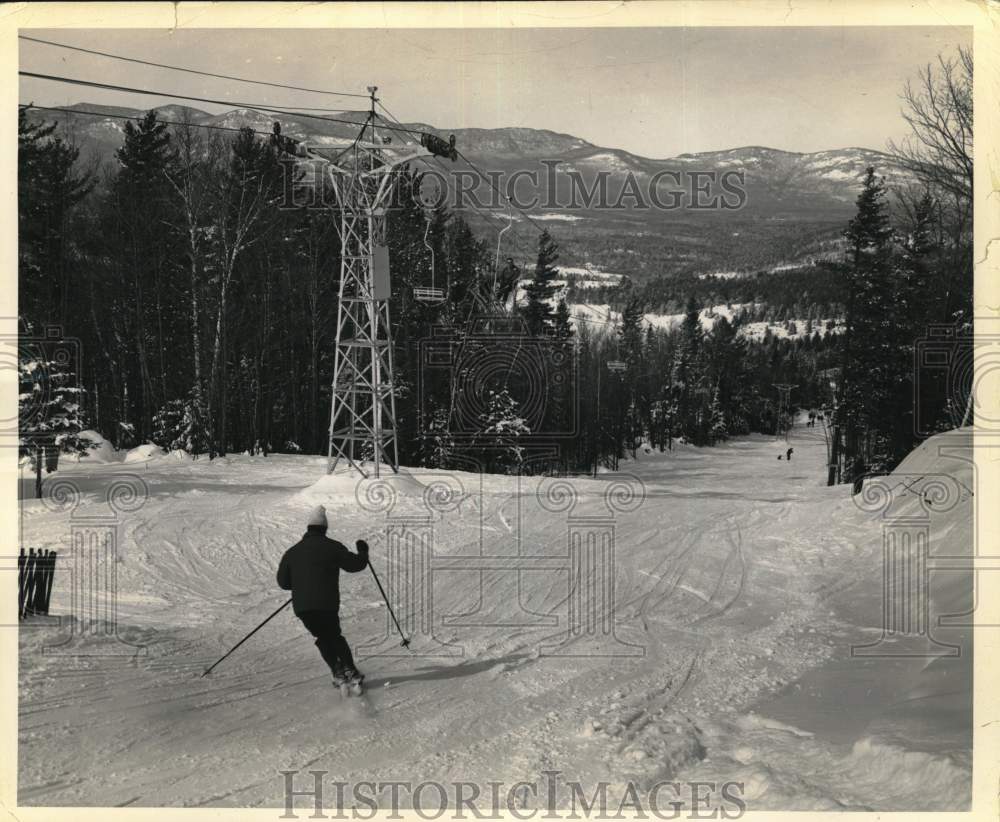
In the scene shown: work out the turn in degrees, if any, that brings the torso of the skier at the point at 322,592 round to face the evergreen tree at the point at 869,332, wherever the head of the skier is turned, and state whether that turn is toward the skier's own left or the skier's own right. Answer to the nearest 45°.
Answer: approximately 45° to the skier's own right

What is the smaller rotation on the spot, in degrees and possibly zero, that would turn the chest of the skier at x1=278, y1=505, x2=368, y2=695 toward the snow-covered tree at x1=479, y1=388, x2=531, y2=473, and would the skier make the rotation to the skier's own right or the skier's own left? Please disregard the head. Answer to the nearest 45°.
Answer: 0° — they already face it

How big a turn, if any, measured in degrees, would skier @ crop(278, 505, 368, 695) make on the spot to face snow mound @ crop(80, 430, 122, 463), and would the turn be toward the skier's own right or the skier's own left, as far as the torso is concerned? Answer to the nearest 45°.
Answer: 0° — they already face it

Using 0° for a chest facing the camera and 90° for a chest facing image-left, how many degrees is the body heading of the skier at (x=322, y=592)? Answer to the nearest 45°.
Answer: approximately 180°

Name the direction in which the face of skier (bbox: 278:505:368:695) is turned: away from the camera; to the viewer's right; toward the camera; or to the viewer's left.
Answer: away from the camera

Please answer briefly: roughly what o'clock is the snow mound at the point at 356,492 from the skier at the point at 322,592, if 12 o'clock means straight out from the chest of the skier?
The snow mound is roughly at 12 o'clock from the skier.

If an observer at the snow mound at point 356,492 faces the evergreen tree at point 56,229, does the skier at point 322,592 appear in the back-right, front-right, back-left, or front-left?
back-left

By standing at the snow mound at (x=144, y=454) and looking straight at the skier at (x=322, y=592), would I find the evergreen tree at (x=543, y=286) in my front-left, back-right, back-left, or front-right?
back-left

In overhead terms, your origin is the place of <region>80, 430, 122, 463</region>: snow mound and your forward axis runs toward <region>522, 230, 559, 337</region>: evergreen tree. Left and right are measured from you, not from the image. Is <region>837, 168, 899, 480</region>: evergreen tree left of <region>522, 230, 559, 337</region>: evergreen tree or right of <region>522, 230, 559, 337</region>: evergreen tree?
right
